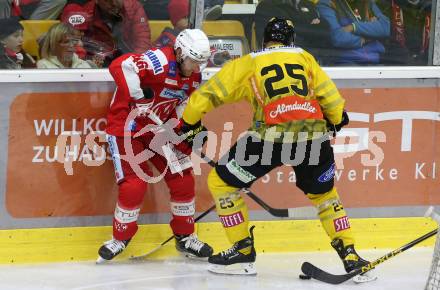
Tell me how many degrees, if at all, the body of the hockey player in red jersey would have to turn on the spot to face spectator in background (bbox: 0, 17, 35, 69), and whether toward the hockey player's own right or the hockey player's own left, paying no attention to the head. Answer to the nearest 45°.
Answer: approximately 180°

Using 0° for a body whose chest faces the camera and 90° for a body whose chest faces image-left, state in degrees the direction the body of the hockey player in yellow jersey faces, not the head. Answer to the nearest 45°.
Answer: approximately 180°

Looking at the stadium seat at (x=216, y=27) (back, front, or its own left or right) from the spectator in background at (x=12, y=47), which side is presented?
right

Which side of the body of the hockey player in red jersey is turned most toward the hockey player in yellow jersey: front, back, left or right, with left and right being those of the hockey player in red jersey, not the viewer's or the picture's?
front

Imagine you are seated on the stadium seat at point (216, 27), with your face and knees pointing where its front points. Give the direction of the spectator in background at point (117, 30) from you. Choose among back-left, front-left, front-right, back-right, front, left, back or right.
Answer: right

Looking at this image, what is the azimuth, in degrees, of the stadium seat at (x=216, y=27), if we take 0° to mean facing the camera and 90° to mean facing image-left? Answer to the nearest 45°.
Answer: approximately 0°

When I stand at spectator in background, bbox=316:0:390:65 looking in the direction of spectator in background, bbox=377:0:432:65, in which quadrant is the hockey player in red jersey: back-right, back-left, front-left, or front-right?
back-right

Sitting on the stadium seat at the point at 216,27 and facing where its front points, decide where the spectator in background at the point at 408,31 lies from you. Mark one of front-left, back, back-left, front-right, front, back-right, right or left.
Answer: left

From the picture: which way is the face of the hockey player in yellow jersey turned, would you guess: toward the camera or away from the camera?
away from the camera

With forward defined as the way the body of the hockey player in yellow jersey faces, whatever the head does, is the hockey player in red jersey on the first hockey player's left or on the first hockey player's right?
on the first hockey player's left
